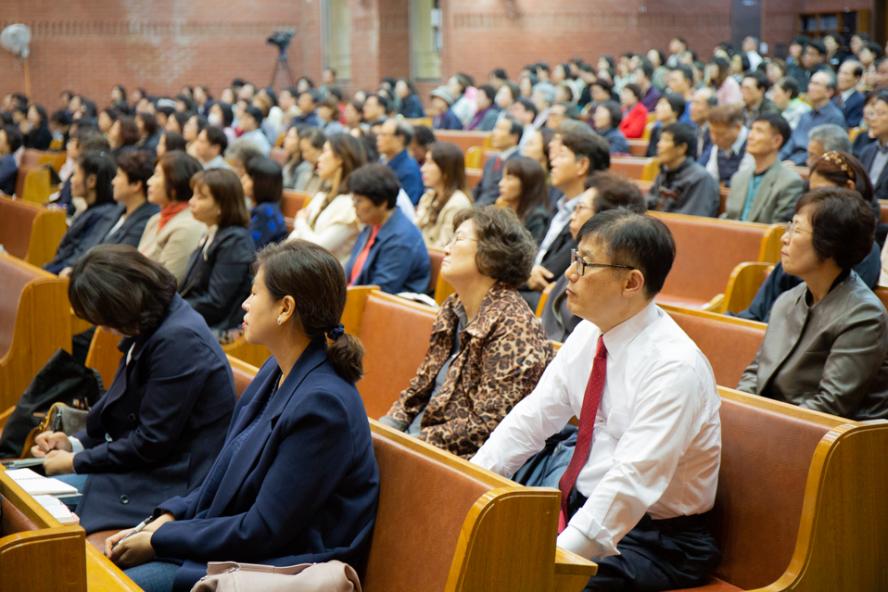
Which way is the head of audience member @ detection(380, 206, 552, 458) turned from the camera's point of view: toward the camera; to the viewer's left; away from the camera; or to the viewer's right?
to the viewer's left

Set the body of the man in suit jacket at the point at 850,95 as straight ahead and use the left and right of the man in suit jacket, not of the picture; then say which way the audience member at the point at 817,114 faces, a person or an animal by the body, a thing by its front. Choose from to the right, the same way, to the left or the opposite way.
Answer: the same way

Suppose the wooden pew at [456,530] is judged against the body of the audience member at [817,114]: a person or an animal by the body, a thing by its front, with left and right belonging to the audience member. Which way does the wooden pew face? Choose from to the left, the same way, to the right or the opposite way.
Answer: the same way

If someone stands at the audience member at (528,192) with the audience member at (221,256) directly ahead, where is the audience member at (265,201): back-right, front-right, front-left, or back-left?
front-right

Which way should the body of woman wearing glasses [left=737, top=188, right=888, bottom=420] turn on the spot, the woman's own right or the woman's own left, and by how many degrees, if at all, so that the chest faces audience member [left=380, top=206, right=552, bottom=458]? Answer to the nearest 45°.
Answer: approximately 45° to the woman's own right

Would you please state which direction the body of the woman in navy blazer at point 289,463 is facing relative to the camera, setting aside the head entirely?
to the viewer's left

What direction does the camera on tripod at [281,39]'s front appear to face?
to the viewer's left

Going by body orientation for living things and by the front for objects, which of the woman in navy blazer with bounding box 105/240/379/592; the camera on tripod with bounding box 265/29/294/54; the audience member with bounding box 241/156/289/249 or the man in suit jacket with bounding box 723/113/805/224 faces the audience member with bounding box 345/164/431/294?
the man in suit jacket

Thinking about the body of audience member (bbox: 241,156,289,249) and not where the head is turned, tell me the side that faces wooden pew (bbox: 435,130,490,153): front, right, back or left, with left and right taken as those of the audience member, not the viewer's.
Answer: right

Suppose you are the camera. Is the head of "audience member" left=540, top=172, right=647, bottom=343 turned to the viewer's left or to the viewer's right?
to the viewer's left

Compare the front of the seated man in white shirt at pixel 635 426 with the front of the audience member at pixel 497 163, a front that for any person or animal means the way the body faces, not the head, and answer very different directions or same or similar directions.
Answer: same or similar directions

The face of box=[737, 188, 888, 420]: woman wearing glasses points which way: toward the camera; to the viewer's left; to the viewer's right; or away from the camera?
to the viewer's left

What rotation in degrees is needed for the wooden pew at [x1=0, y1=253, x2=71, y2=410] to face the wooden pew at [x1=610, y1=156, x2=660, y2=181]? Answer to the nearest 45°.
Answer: approximately 180°

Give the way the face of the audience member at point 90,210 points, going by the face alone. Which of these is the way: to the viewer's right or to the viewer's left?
to the viewer's left
